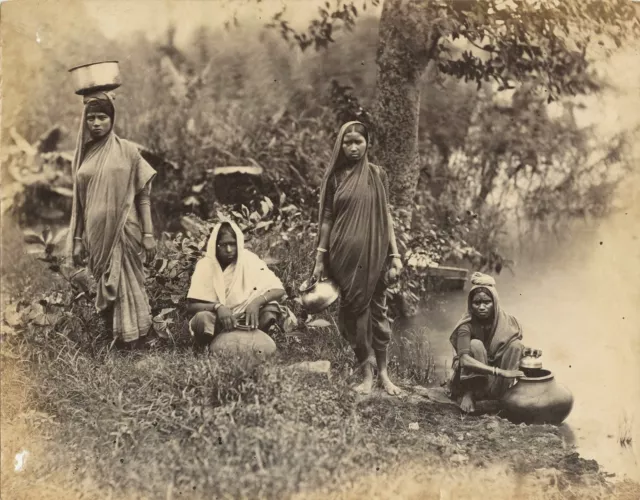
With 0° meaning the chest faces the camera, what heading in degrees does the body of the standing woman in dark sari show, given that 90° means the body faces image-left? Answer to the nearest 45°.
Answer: approximately 0°

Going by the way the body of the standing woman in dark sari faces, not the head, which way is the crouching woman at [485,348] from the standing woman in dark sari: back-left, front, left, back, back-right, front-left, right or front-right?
left

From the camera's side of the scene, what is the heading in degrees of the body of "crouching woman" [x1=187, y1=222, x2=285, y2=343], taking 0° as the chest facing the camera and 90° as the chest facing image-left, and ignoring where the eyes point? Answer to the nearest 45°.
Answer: approximately 0°

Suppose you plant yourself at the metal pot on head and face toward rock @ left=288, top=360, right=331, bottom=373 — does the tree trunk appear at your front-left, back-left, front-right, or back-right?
front-left

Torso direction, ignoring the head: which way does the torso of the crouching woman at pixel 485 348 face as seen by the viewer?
toward the camera

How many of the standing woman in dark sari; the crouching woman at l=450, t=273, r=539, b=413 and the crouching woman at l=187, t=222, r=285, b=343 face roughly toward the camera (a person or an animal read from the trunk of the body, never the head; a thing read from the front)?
3

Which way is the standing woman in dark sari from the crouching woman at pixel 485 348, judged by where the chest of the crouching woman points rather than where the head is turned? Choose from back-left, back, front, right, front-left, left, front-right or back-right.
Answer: right
